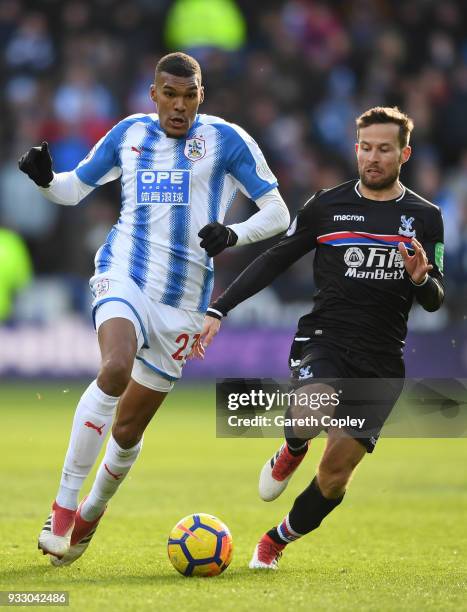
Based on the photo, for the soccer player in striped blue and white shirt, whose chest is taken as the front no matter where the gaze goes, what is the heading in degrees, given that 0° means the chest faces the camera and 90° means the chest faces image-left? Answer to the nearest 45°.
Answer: approximately 0°
